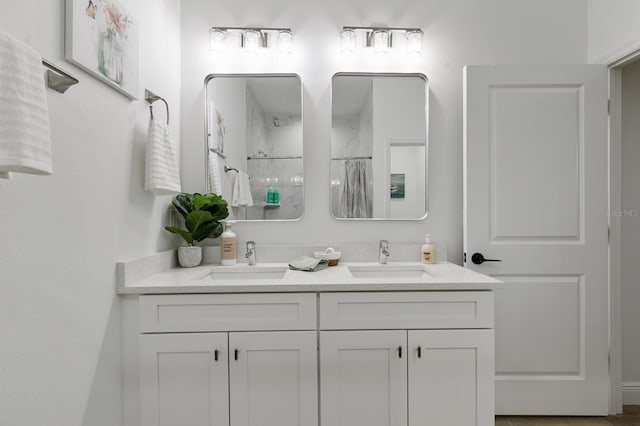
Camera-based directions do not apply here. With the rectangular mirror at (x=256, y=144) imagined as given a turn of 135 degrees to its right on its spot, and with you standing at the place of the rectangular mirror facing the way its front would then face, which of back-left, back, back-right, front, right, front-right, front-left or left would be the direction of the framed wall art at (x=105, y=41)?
left

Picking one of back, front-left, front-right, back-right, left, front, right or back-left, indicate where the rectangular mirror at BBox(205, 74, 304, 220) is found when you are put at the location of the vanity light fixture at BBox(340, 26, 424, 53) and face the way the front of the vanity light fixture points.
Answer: right

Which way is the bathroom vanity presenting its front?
toward the camera

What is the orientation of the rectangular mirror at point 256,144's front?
toward the camera
